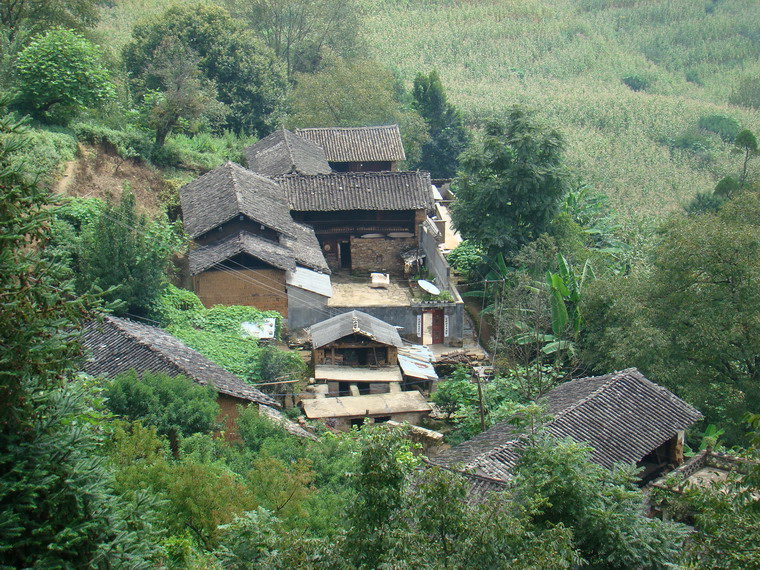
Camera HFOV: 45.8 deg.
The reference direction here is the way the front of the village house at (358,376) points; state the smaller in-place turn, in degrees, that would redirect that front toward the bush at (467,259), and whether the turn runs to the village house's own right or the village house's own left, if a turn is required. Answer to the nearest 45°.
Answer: approximately 135° to the village house's own left

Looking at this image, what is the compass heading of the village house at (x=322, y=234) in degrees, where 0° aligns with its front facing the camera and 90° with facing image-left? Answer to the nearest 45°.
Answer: approximately 0°

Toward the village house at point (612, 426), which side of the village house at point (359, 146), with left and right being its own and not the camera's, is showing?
front

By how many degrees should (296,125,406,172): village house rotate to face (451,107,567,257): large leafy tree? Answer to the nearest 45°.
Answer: approximately 45° to its left

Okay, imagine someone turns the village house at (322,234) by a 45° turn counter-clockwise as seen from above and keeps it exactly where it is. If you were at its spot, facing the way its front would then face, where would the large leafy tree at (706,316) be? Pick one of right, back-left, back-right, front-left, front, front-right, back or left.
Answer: front

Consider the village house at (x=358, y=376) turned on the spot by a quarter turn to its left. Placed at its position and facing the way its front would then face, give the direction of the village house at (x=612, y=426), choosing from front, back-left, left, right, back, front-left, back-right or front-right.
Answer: front-right

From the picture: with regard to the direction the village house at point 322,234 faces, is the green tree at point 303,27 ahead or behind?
behind

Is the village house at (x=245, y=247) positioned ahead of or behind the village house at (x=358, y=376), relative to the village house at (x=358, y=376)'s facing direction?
behind

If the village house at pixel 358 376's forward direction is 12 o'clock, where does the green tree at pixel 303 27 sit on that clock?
The green tree is roughly at 6 o'clock from the village house.

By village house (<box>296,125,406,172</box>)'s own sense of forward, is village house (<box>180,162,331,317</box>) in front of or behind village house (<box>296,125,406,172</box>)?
in front

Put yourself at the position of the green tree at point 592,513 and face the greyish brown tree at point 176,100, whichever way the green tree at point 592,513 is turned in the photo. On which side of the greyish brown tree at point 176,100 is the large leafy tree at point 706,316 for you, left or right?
right
